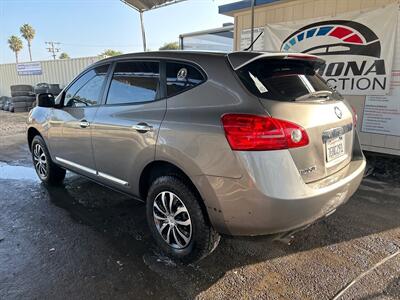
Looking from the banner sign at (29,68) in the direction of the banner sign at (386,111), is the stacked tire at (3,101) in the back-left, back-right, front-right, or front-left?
front-right

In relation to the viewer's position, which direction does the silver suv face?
facing away from the viewer and to the left of the viewer

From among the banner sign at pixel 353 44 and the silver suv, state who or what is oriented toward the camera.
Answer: the banner sign

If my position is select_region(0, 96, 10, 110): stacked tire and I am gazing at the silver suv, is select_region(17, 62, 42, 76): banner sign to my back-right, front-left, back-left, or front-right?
back-left

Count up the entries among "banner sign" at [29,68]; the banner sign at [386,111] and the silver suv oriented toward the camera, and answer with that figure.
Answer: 2

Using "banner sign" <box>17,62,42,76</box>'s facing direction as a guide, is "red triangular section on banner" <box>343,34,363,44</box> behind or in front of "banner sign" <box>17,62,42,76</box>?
in front

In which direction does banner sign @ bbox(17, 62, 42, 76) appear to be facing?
toward the camera

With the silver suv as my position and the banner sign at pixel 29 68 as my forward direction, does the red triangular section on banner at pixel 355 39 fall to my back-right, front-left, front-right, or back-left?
front-right

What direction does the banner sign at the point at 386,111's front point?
toward the camera

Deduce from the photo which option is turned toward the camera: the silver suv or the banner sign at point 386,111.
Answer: the banner sign

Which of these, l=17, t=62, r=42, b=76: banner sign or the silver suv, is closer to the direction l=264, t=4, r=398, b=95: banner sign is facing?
the silver suv

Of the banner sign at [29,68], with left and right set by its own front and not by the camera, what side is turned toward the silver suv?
front

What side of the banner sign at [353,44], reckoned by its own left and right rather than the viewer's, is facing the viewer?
front

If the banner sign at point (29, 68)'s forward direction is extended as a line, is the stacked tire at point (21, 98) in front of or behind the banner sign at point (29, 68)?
in front

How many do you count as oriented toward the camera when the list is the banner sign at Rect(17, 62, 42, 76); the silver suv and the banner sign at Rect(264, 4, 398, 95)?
2

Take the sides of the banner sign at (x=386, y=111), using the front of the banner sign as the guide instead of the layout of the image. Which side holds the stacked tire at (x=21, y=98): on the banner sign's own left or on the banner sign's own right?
on the banner sign's own right
